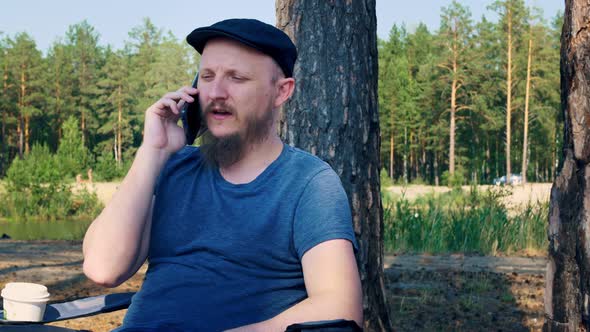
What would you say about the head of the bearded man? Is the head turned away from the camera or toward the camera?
toward the camera

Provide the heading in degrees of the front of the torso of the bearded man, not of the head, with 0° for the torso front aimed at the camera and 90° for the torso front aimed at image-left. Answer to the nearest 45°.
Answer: approximately 45°

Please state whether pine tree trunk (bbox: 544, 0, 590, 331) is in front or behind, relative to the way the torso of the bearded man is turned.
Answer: behind

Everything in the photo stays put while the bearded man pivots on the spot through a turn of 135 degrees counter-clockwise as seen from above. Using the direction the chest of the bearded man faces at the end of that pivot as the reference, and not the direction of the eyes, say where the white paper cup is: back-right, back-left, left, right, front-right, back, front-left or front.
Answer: back
